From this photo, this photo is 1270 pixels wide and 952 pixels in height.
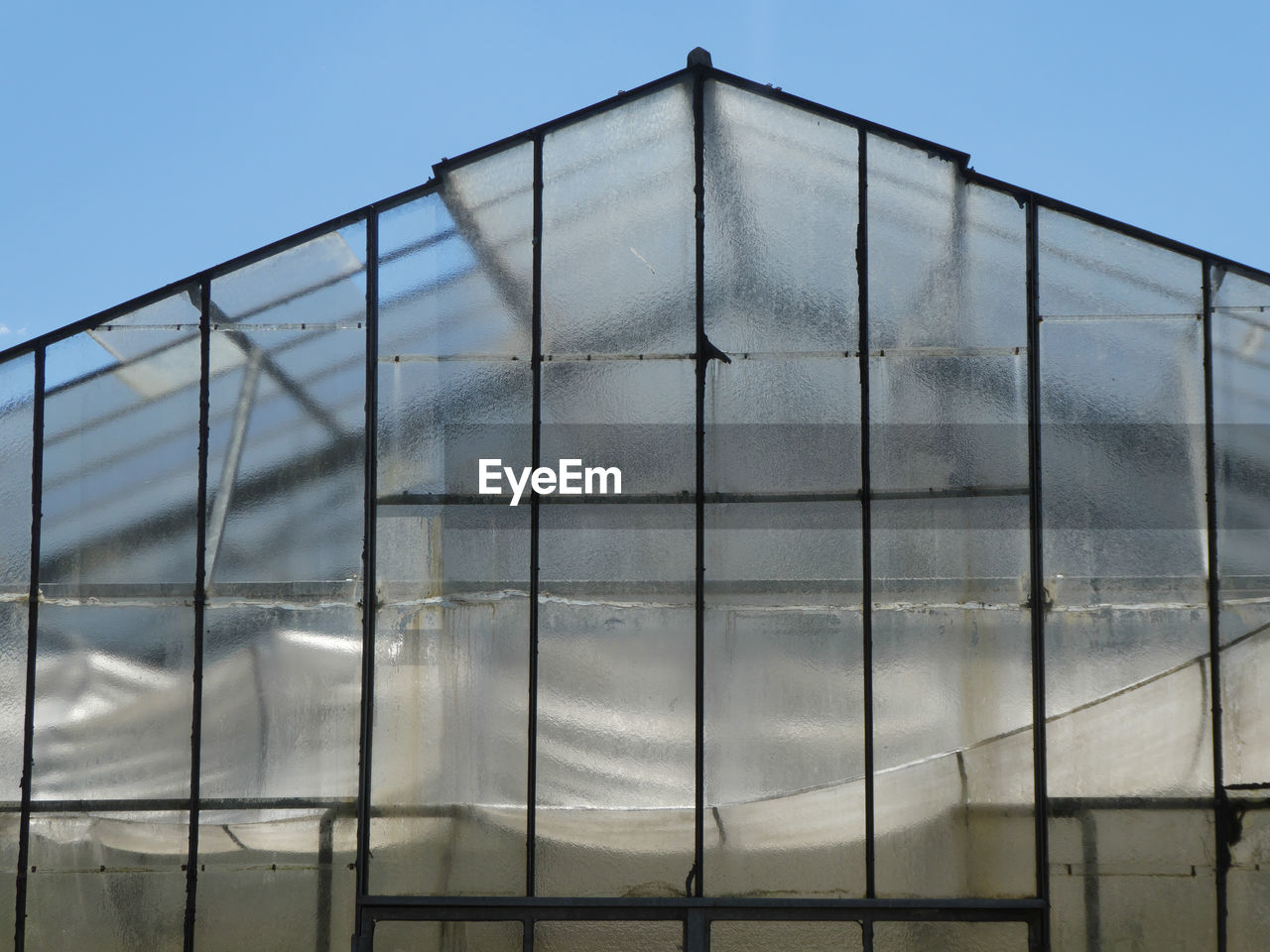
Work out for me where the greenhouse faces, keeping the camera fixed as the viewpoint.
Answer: facing the viewer
